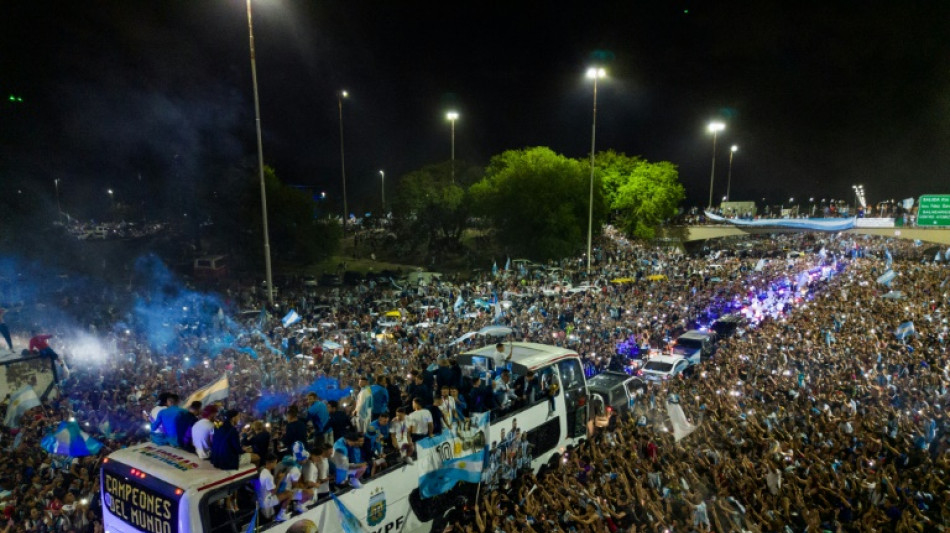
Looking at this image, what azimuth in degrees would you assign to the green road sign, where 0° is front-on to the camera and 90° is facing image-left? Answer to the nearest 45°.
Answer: approximately 0°

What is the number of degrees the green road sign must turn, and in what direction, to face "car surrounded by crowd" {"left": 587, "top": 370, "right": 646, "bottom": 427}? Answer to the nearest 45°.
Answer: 0° — it already faces it

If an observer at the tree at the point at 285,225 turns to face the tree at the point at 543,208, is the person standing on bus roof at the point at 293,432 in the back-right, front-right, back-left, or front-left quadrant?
front-right

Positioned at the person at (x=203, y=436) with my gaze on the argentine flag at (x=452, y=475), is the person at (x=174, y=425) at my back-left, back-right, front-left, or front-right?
back-left

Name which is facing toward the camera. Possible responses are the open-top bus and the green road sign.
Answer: the green road sign

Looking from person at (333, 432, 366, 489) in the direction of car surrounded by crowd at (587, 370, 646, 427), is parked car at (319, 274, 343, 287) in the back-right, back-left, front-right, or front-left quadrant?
front-left

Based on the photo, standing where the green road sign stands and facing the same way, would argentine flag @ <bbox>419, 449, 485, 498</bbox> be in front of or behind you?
in front

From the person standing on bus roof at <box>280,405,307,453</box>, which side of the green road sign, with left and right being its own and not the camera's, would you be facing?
front

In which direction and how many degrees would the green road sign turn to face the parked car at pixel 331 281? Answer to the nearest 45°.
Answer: approximately 45° to its right

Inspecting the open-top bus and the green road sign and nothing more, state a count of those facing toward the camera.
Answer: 1

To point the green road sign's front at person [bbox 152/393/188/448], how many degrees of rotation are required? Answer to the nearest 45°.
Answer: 0° — it already faces them
